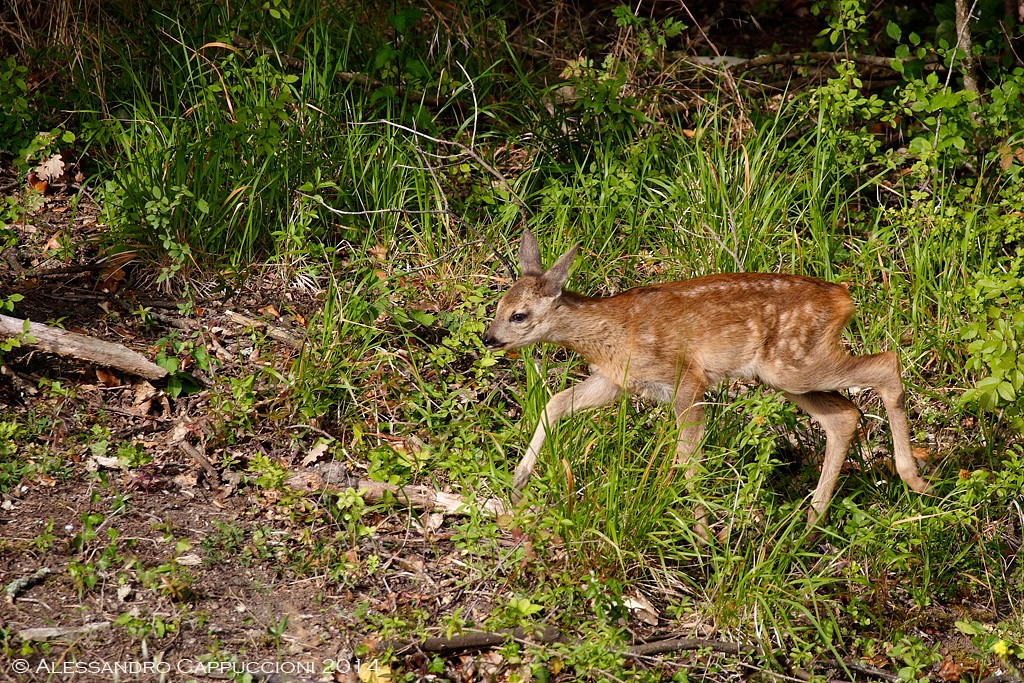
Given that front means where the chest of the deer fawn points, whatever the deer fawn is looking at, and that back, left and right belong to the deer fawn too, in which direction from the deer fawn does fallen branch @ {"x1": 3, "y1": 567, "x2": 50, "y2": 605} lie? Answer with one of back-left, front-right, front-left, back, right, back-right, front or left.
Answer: front-left

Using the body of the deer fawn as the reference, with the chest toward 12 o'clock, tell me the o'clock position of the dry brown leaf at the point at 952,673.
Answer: The dry brown leaf is roughly at 7 o'clock from the deer fawn.

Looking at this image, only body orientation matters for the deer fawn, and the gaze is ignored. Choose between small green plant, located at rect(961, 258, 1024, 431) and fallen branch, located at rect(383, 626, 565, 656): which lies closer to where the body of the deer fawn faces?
the fallen branch

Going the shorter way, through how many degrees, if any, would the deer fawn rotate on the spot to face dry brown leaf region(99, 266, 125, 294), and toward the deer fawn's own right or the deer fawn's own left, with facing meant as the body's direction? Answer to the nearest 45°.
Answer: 0° — it already faces it

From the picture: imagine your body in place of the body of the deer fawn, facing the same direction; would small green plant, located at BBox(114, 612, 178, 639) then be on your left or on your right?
on your left

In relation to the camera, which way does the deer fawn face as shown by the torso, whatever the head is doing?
to the viewer's left

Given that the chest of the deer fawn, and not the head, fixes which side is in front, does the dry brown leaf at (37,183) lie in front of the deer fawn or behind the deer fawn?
in front

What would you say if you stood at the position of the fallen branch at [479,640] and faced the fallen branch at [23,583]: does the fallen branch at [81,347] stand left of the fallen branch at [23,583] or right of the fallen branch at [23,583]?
right

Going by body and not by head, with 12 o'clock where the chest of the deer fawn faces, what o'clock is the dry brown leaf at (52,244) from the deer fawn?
The dry brown leaf is roughly at 12 o'clock from the deer fawn.

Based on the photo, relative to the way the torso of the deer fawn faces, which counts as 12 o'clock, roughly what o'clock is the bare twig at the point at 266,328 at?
The bare twig is roughly at 12 o'clock from the deer fawn.

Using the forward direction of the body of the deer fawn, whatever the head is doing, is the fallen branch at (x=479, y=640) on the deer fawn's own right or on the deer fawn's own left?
on the deer fawn's own left

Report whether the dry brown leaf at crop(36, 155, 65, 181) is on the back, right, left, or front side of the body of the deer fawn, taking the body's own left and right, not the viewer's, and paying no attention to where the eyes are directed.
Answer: front

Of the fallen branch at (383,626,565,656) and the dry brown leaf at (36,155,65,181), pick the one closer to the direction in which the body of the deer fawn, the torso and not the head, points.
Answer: the dry brown leaf
